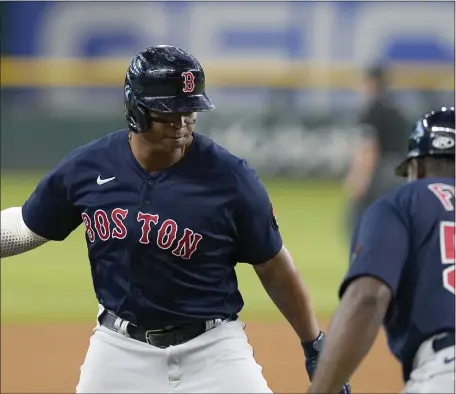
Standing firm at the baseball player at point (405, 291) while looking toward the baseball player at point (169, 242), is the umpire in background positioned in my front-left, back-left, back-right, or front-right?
front-right

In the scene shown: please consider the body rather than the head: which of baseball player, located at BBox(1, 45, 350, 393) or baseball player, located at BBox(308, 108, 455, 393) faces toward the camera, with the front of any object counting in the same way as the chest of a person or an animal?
baseball player, located at BBox(1, 45, 350, 393)

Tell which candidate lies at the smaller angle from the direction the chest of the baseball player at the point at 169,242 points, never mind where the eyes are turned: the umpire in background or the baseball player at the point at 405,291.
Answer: the baseball player

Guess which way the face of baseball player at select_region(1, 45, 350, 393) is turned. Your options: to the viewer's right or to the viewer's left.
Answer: to the viewer's right

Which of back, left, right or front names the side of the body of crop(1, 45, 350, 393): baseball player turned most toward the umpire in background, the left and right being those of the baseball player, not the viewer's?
back

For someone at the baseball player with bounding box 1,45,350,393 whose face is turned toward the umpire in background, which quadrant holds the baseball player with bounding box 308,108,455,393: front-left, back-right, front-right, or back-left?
back-right

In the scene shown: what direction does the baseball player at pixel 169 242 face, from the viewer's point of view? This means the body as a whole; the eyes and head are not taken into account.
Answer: toward the camera

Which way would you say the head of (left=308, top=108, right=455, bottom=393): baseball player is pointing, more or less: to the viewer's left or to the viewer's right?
to the viewer's left

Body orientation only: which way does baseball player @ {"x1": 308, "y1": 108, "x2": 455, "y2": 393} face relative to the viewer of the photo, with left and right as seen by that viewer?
facing away from the viewer and to the left of the viewer

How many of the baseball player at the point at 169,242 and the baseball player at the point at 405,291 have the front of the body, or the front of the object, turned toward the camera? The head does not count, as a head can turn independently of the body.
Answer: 1

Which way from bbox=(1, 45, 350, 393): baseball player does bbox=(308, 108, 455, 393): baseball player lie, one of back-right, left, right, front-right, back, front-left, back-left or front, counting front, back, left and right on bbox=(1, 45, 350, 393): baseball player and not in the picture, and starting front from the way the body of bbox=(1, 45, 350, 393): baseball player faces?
front-left

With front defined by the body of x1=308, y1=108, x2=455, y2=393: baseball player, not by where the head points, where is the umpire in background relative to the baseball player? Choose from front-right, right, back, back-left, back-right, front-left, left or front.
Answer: front-right

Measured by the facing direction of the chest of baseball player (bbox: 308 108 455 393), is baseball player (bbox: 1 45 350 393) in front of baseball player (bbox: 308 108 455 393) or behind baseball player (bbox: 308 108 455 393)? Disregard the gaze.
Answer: in front
